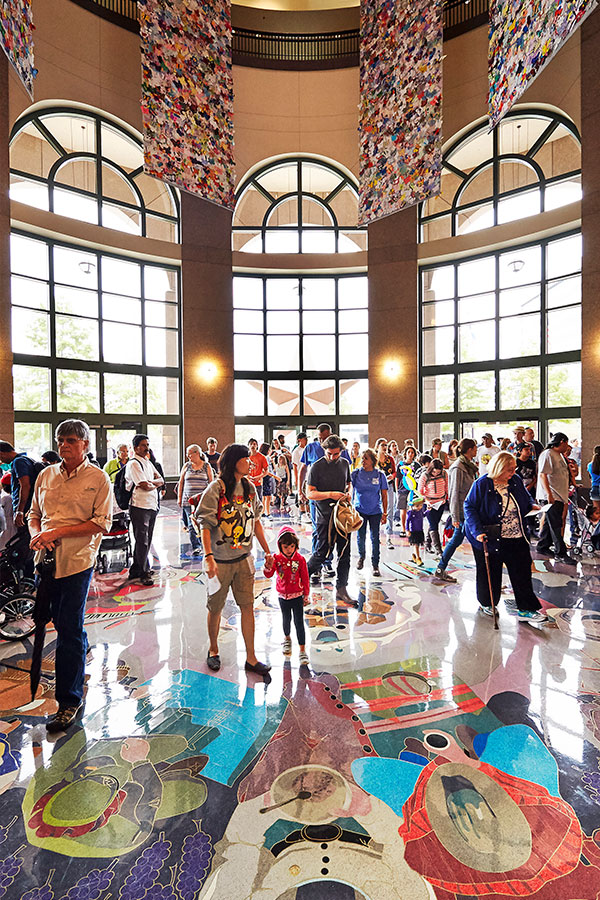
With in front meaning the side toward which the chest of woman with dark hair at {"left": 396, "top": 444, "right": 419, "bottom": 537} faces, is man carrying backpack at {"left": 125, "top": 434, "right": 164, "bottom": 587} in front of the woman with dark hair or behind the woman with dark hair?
in front

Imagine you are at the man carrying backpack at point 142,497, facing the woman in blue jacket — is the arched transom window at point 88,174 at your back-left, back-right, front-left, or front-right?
back-left

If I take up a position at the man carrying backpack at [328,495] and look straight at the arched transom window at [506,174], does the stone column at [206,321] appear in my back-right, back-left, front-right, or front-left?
front-left

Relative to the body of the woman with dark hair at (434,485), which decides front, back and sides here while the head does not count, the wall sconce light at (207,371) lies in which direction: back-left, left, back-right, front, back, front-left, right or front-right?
back-right

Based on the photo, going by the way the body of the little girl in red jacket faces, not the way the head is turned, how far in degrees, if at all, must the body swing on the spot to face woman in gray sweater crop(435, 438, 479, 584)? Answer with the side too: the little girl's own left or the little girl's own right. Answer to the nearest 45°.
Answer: approximately 135° to the little girl's own left

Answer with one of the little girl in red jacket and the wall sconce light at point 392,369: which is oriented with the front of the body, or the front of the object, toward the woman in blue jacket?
the wall sconce light

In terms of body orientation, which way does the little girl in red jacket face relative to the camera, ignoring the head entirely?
toward the camera

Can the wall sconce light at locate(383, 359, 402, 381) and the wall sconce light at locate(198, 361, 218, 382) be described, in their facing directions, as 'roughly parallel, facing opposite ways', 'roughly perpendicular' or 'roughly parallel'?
roughly parallel

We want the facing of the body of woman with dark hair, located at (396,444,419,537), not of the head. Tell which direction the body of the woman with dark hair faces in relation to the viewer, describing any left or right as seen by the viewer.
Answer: facing the viewer

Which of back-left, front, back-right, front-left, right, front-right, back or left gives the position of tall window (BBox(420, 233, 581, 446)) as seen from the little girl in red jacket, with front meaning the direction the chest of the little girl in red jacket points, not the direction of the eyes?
back-left

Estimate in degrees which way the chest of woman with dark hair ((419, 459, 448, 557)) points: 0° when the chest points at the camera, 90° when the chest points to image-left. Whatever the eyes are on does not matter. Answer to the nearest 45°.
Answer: approximately 0°

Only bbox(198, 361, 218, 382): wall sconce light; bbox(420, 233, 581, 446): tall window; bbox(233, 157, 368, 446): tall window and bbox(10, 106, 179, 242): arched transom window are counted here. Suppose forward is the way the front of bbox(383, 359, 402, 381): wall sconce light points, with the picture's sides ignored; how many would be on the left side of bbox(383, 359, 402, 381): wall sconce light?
1
